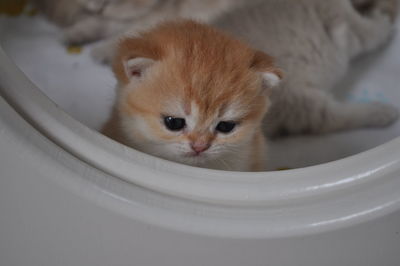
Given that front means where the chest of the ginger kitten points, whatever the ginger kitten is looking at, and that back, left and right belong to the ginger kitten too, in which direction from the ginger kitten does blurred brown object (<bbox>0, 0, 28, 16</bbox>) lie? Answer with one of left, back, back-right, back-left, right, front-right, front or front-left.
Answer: back-right

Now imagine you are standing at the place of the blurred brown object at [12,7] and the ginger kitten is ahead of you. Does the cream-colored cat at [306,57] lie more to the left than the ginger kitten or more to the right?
left

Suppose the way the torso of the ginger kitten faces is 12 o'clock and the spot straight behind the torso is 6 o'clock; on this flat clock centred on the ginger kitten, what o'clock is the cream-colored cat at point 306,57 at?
The cream-colored cat is roughly at 7 o'clock from the ginger kitten.

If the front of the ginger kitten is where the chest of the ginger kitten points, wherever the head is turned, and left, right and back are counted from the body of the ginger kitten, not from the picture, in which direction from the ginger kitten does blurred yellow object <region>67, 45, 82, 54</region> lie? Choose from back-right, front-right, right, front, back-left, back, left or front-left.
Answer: back-right
